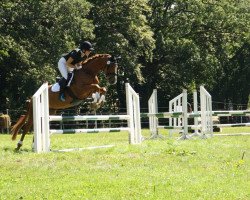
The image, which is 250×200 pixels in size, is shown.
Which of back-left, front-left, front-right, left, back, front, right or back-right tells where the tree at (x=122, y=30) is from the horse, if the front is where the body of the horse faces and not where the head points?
left

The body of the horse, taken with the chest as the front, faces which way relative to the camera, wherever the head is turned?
to the viewer's right

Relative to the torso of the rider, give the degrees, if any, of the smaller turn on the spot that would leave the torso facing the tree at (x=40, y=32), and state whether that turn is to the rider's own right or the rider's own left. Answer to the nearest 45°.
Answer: approximately 90° to the rider's own left

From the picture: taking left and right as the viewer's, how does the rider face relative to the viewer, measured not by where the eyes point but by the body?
facing to the right of the viewer

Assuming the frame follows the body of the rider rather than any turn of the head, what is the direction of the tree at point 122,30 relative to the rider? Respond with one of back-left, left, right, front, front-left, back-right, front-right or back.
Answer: left

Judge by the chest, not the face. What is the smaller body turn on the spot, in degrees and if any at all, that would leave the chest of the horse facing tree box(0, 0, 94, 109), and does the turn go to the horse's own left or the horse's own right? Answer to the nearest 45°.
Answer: approximately 90° to the horse's own left
